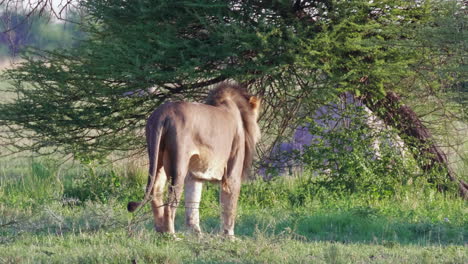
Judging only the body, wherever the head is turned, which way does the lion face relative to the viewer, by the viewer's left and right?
facing away from the viewer and to the right of the viewer

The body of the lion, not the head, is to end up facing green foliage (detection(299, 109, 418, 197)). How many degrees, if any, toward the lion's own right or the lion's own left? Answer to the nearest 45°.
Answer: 0° — it already faces it
